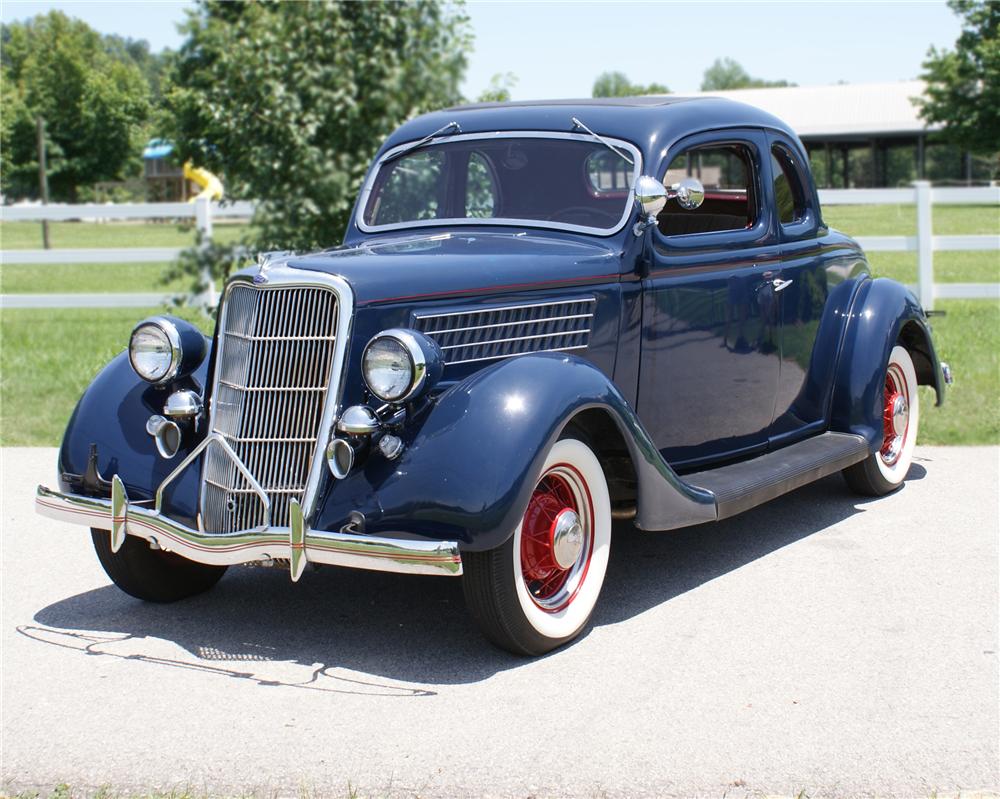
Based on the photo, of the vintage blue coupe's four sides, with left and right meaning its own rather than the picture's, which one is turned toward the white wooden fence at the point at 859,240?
back

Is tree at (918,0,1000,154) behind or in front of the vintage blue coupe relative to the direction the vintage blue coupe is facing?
behind

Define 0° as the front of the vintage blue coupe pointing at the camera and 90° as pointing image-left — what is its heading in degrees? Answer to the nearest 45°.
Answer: approximately 45°

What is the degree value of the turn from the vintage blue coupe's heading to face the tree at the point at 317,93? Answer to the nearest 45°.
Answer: approximately 135° to its right

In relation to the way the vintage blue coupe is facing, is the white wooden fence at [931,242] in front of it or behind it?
behind
